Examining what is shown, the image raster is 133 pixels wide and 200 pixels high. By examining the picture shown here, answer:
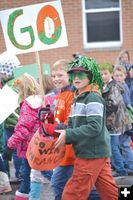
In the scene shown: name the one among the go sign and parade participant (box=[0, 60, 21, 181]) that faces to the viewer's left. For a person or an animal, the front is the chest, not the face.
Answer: the parade participant

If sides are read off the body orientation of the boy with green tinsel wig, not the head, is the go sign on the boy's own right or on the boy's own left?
on the boy's own right

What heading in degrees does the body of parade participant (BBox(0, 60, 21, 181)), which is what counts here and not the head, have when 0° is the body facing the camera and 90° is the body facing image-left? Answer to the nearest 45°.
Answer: approximately 90°

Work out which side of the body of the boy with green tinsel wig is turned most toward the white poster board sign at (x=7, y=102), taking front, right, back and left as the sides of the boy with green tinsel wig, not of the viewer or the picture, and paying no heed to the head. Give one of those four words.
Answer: right

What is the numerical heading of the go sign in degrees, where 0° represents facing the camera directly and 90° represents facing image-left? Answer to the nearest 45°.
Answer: approximately 0°

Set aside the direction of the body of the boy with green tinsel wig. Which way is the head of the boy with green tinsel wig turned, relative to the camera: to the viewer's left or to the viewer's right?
to the viewer's left
